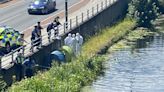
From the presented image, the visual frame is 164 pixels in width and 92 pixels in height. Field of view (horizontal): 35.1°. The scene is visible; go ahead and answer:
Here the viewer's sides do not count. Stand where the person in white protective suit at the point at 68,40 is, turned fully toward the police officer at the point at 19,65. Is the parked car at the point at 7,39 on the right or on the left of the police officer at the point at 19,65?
right
